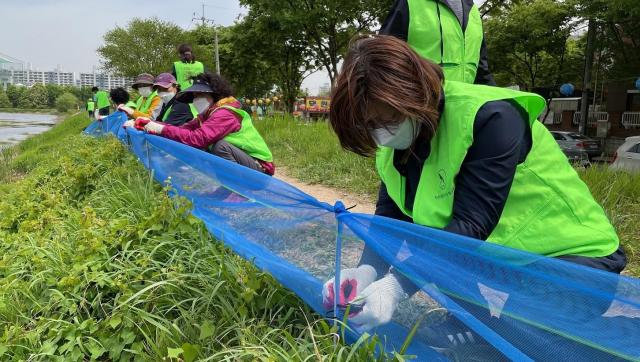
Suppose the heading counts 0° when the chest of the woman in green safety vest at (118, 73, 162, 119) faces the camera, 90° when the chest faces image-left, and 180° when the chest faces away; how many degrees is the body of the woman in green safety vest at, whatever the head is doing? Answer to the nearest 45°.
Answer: approximately 45°

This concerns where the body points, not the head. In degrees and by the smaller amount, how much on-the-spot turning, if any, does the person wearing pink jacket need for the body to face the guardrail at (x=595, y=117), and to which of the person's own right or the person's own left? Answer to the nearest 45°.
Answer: approximately 135° to the person's own right

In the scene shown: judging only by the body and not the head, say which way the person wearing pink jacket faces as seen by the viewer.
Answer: to the viewer's left

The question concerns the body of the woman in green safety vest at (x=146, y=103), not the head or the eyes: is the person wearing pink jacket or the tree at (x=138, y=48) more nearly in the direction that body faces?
the person wearing pink jacket

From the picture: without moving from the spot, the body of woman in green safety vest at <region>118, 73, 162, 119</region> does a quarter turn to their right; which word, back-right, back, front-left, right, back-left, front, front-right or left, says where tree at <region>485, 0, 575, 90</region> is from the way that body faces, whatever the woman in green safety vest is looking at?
right

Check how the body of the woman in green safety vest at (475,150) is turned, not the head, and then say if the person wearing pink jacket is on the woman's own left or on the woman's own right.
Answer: on the woman's own right

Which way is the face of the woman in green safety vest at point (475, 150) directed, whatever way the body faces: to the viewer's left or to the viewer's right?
to the viewer's left

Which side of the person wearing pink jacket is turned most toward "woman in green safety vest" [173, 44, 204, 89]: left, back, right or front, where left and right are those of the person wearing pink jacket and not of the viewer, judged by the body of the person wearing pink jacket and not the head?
right

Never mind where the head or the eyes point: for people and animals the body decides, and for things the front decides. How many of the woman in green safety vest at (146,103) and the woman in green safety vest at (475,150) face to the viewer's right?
0

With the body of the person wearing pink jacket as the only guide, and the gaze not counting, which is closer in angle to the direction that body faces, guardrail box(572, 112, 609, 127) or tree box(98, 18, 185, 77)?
the tree

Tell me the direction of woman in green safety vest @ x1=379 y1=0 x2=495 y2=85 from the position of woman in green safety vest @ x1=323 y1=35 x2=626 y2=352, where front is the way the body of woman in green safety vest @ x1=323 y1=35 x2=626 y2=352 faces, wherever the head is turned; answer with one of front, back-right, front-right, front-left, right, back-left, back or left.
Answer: back-right

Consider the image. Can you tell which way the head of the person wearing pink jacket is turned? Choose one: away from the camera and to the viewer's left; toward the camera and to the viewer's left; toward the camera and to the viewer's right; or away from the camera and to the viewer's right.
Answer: toward the camera and to the viewer's left

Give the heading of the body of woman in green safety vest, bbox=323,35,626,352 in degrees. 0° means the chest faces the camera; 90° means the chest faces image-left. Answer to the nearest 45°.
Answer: approximately 45°

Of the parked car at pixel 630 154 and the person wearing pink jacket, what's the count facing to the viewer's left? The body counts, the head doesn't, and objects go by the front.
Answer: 1
